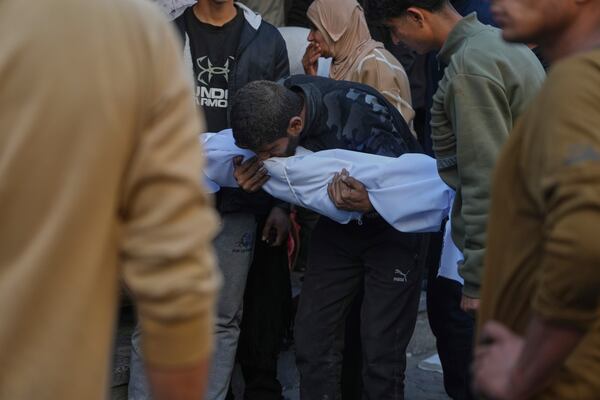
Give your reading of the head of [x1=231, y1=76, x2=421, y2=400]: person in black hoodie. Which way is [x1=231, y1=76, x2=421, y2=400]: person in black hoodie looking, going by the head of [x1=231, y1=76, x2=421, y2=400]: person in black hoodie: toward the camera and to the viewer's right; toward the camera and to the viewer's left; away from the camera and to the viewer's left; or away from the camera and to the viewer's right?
toward the camera and to the viewer's left

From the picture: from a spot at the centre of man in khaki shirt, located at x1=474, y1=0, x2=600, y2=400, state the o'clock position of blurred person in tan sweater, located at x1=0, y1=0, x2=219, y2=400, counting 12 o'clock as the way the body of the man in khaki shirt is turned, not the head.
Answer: The blurred person in tan sweater is roughly at 11 o'clock from the man in khaki shirt.

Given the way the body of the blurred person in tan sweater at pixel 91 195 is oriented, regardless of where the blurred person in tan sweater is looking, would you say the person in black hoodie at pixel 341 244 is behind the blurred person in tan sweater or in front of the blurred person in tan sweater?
in front

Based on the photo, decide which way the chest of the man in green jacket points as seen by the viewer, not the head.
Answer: to the viewer's left

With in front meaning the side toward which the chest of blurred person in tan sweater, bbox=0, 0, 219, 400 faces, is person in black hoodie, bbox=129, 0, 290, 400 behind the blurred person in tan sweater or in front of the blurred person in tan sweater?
in front

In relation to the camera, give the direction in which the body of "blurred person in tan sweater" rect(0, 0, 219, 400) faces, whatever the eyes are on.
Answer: away from the camera

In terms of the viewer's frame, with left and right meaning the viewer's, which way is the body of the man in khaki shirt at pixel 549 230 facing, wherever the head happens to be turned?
facing to the left of the viewer

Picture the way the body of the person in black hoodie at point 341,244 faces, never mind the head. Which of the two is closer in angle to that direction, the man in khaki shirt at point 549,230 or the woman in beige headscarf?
the man in khaki shirt
